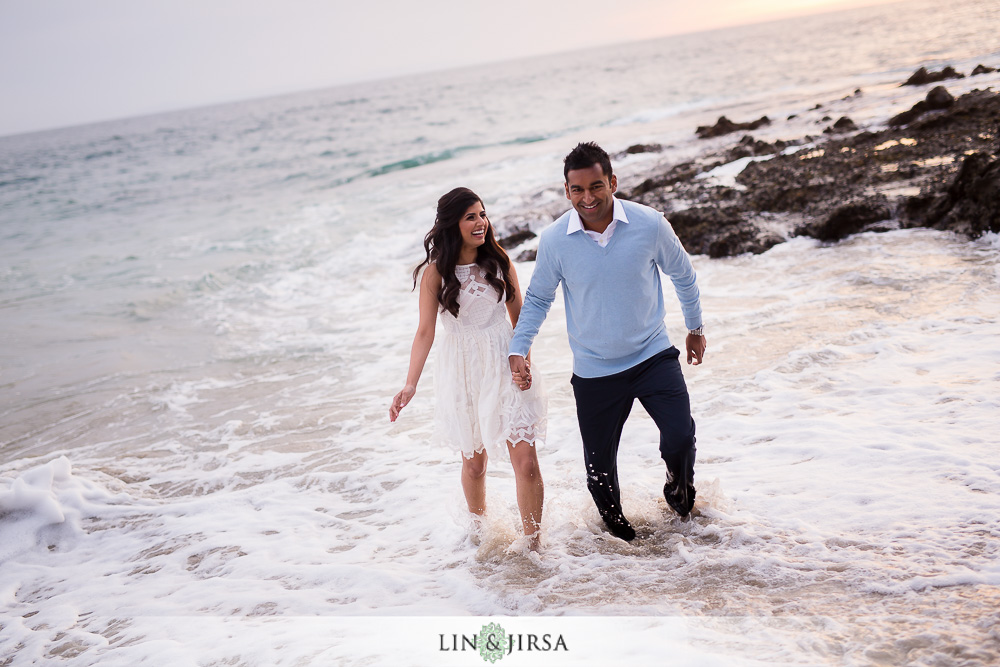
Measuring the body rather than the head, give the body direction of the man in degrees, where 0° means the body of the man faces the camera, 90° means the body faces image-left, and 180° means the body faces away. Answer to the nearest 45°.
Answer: approximately 0°
